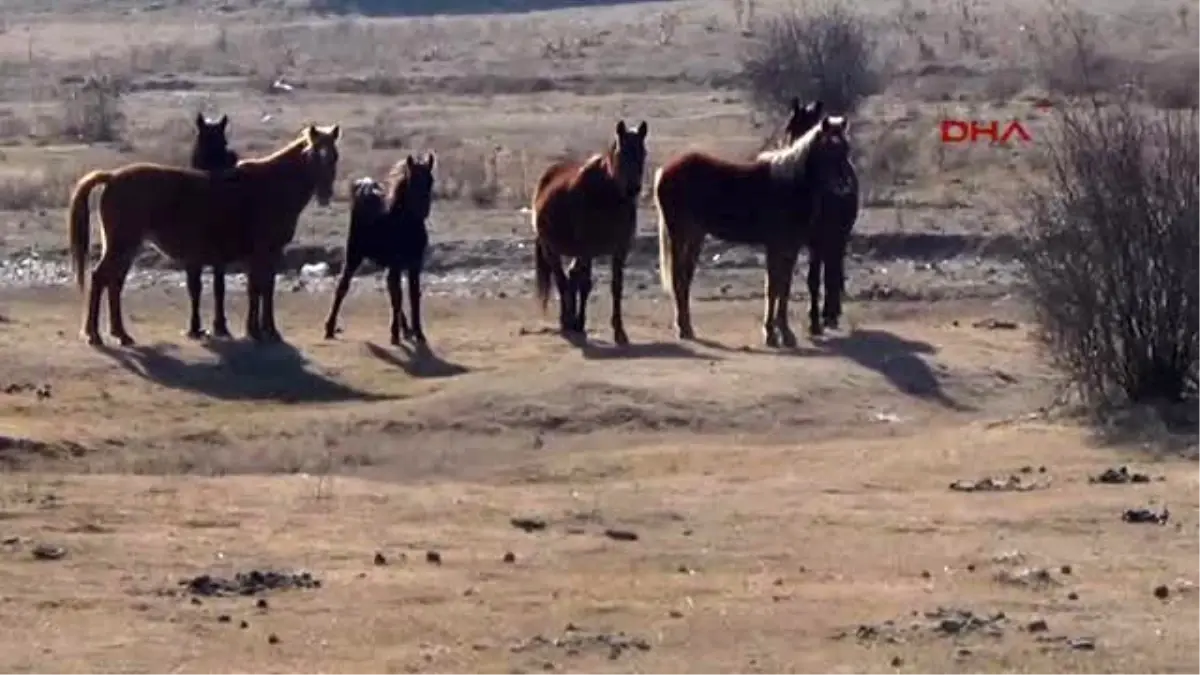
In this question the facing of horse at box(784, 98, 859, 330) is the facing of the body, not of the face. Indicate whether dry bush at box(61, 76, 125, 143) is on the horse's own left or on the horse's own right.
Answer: on the horse's own right

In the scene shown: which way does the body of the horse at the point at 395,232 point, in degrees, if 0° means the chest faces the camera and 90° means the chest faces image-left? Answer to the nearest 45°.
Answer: approximately 315°

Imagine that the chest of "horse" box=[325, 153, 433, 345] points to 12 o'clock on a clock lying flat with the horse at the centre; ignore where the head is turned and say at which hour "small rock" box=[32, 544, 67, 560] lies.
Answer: The small rock is roughly at 2 o'clock from the horse.

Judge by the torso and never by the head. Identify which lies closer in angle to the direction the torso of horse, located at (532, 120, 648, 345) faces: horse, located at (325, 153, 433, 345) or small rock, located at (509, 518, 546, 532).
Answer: the small rock

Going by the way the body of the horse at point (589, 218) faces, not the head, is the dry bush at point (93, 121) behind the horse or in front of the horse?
behind

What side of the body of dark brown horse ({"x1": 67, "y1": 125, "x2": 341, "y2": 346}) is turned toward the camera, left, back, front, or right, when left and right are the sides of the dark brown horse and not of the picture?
right

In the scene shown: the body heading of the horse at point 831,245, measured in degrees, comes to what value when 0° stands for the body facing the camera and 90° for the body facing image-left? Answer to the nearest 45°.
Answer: approximately 45°

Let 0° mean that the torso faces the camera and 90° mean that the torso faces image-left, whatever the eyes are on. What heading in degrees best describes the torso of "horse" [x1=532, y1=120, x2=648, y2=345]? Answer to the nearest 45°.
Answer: approximately 315°

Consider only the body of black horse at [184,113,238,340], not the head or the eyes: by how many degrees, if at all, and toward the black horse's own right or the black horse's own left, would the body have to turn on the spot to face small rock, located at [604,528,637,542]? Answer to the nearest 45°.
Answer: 0° — it already faces it

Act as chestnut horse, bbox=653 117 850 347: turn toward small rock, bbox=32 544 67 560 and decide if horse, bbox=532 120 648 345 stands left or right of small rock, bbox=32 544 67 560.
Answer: right
